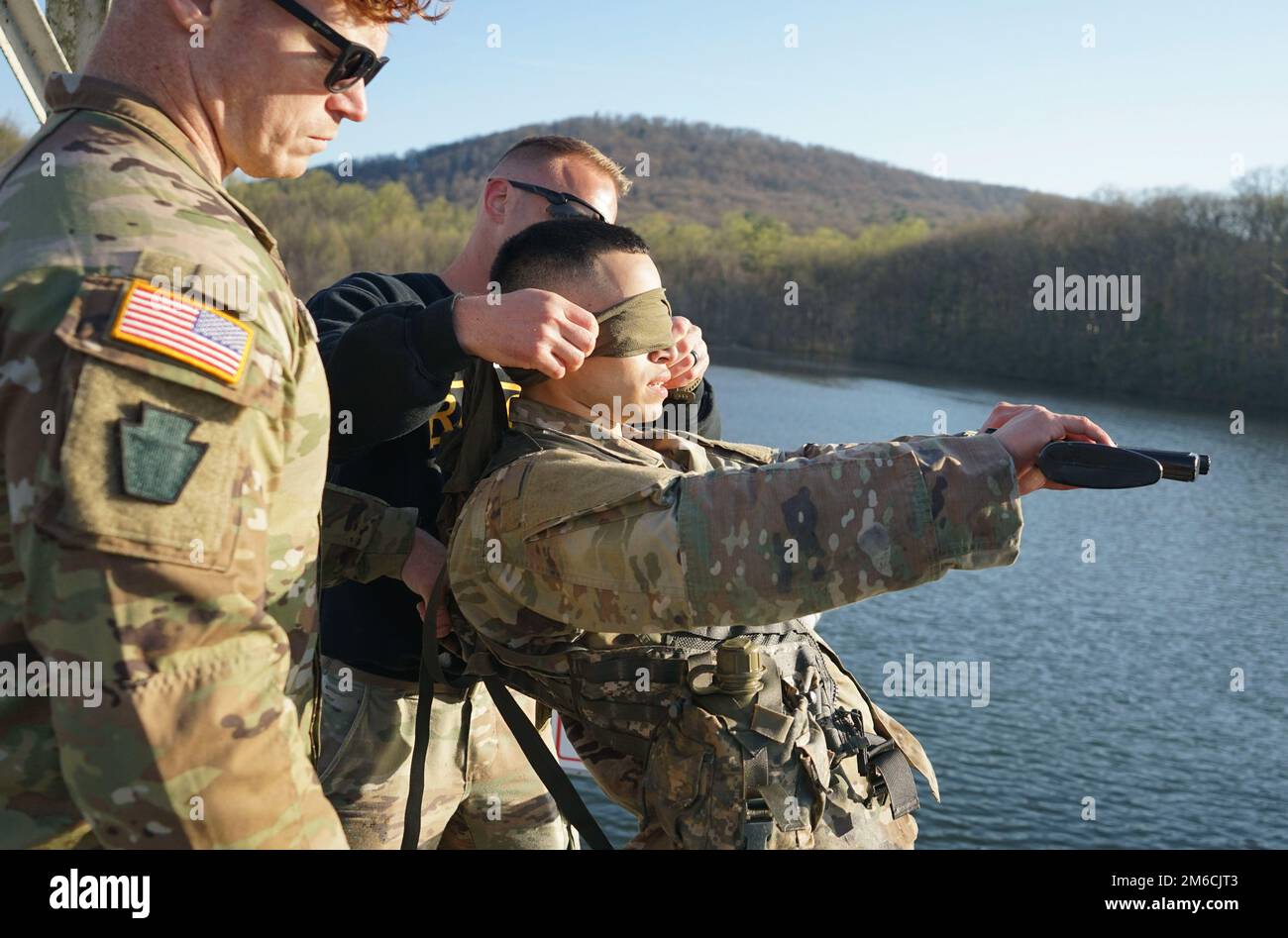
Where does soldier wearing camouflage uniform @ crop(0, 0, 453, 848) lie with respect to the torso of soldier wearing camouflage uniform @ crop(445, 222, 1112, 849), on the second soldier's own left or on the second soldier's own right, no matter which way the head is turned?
on the second soldier's own right

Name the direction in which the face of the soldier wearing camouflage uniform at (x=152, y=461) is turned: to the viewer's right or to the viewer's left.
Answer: to the viewer's right

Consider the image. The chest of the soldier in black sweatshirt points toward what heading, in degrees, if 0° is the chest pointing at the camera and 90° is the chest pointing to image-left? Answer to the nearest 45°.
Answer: approximately 315°

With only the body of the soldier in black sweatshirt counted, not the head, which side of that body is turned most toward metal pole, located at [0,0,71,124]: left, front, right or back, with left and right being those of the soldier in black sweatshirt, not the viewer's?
back

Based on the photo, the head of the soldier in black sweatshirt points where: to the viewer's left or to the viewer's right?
to the viewer's right

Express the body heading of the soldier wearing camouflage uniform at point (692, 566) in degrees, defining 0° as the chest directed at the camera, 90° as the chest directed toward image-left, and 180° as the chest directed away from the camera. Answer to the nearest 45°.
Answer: approximately 270°

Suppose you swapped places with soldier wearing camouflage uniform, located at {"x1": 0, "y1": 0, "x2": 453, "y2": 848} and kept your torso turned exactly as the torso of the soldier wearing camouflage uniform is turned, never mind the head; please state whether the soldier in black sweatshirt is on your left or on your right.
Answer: on your left

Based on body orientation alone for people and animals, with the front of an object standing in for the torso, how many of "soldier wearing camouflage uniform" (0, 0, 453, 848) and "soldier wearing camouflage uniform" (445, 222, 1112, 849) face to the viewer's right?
2

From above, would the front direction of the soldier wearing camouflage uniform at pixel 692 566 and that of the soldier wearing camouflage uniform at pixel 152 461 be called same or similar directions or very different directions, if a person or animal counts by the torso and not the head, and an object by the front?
same or similar directions

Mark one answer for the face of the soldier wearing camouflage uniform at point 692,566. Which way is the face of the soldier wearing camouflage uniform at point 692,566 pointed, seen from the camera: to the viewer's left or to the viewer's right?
to the viewer's right

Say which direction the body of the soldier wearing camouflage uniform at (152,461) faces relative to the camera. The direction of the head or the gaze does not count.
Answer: to the viewer's right

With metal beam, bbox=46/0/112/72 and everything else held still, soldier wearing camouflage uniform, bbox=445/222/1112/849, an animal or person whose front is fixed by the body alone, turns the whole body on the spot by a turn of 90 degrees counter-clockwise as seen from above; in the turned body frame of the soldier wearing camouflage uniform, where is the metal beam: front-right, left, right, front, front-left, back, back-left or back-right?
front-left
